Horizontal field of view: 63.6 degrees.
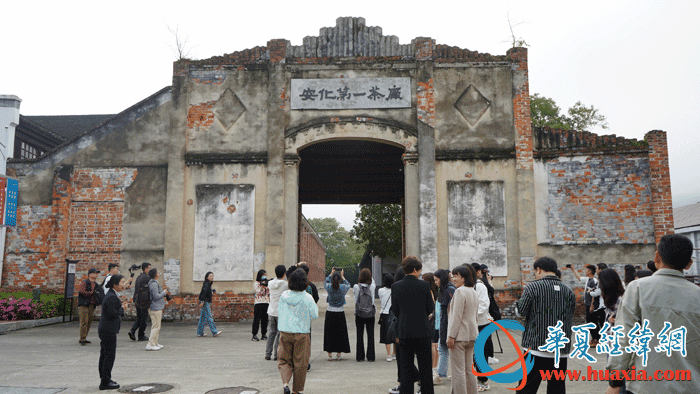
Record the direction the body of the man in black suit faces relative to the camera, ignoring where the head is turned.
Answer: away from the camera

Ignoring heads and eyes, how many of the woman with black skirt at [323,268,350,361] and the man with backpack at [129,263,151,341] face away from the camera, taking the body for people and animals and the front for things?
1

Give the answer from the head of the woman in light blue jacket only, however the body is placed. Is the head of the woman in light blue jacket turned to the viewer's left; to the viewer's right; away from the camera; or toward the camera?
away from the camera

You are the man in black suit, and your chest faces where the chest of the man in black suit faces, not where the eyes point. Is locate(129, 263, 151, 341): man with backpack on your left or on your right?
on your left

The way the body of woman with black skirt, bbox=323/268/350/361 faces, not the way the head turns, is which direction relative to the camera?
away from the camera

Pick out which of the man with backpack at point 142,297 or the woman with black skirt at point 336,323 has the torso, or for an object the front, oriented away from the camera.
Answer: the woman with black skirt

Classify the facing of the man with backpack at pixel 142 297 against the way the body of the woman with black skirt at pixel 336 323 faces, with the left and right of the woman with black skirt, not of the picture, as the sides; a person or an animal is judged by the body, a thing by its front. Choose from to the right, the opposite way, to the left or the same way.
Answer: to the right

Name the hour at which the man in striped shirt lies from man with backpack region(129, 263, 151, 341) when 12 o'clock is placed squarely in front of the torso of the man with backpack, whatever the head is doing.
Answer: The man in striped shirt is roughly at 2 o'clock from the man with backpack.

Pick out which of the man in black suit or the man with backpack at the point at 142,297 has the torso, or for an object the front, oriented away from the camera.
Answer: the man in black suit

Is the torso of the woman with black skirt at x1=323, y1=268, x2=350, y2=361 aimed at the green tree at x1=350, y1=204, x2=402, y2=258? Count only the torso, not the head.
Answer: yes

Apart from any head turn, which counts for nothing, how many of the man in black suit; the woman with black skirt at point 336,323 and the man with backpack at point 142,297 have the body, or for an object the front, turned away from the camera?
2

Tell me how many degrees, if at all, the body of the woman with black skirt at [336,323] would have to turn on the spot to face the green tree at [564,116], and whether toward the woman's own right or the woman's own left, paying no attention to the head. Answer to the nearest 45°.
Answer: approximately 45° to the woman's own right

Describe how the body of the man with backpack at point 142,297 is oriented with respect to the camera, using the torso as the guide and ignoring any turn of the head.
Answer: to the viewer's right
